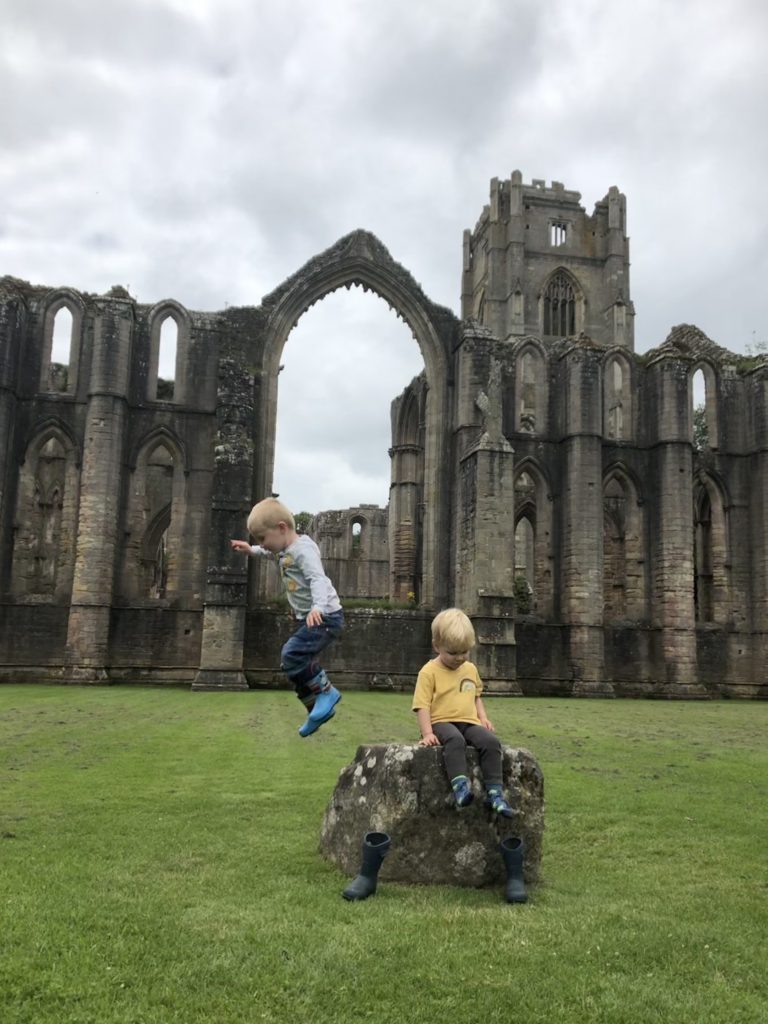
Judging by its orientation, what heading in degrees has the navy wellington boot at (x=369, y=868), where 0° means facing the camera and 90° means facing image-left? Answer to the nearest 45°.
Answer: approximately 45°

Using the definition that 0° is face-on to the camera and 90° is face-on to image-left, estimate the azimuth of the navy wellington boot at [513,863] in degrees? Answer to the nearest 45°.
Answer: approximately 0°

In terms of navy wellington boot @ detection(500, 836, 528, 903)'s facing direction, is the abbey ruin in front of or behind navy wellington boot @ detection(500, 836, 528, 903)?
behind

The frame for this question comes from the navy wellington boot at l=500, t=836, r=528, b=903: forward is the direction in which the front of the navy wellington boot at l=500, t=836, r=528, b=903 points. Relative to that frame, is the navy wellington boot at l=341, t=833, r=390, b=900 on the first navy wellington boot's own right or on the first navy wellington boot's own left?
on the first navy wellington boot's own right
